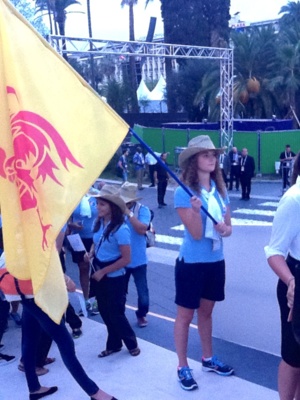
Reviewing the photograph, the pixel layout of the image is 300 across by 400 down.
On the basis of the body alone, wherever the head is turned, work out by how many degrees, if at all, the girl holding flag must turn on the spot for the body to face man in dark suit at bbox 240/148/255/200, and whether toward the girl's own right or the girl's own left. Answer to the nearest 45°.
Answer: approximately 135° to the girl's own left

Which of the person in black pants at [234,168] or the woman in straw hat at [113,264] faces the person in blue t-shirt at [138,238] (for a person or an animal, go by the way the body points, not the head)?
the person in black pants

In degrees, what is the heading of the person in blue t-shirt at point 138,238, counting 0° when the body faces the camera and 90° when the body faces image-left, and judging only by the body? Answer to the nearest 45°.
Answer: approximately 45°

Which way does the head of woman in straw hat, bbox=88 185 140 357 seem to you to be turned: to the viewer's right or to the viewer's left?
to the viewer's left

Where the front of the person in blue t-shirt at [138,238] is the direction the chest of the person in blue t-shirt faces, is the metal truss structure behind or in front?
behind

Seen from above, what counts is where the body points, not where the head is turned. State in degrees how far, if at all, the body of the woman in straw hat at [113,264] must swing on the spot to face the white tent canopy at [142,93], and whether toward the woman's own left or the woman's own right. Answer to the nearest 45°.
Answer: approximately 135° to the woman's own right

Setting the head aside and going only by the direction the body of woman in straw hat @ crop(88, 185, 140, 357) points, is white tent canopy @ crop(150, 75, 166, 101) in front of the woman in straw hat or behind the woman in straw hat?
behind

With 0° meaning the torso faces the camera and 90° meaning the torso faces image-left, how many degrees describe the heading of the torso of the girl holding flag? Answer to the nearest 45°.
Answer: approximately 315°

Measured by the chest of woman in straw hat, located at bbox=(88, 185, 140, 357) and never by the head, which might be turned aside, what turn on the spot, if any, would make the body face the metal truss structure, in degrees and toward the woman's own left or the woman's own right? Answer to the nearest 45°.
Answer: approximately 135° to the woman's own right

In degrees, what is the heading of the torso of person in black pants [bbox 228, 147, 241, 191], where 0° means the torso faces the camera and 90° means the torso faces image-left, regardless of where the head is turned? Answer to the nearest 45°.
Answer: approximately 0°
